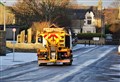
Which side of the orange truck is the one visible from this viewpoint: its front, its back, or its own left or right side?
back
